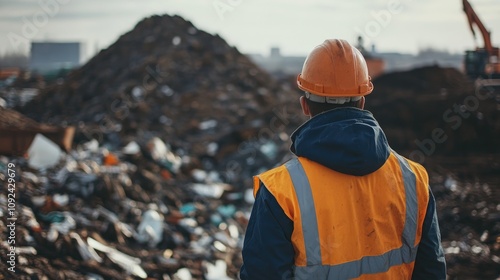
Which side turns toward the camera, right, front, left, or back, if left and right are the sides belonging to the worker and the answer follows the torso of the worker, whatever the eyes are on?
back

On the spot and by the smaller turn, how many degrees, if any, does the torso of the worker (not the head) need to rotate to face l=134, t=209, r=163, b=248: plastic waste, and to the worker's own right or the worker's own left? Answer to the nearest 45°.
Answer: approximately 45° to the worker's own left

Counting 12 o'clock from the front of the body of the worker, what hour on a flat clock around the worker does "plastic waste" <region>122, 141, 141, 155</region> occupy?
The plastic waste is roughly at 11 o'clock from the worker.

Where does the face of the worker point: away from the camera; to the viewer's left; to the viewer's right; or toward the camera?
away from the camera

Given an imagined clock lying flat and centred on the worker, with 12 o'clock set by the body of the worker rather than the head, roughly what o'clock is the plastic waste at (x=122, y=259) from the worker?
The plastic waste is roughly at 11 o'clock from the worker.

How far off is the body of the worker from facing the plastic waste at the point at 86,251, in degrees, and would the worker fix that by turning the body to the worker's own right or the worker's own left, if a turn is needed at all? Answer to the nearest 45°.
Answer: approximately 45° to the worker's own left

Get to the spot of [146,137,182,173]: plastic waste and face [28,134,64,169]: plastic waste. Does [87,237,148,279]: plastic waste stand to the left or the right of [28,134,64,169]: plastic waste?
left
